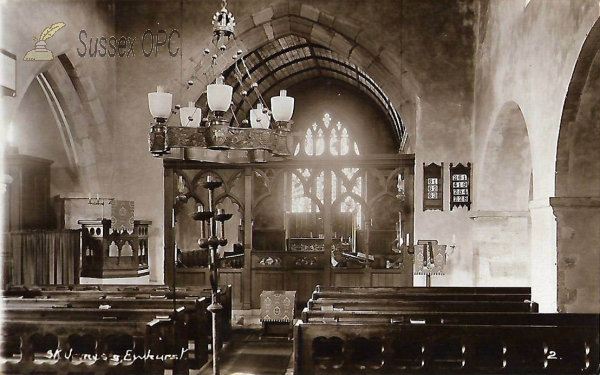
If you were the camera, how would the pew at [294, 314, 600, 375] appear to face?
facing away from the viewer

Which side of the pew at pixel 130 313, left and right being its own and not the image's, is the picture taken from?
back

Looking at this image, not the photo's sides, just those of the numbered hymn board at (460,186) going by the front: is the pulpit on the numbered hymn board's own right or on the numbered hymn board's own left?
on the numbered hymn board's own right

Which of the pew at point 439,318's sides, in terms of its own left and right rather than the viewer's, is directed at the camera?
back

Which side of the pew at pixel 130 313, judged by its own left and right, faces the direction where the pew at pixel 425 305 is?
right

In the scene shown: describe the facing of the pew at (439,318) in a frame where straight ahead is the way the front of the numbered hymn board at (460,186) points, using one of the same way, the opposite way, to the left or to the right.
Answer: the opposite way

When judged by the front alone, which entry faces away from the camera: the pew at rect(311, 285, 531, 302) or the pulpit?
the pew

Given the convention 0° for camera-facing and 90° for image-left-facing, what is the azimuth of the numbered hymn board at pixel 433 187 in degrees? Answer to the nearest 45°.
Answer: approximately 0°

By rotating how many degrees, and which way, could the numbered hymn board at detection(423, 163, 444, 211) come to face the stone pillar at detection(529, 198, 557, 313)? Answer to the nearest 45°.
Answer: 0° — it already faces it

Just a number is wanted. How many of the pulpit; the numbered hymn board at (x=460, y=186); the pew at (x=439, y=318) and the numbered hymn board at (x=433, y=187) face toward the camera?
3
